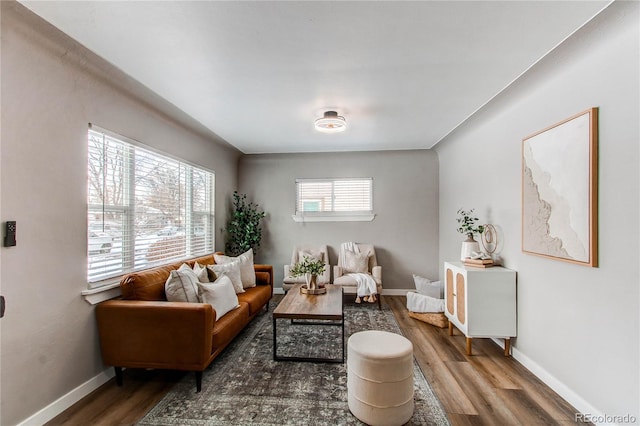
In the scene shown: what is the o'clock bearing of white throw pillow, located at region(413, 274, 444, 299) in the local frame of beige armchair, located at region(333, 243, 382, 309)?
The white throw pillow is roughly at 9 o'clock from the beige armchair.

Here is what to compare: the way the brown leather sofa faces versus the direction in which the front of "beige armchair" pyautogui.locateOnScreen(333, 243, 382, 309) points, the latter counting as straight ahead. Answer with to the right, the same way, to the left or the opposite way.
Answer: to the left

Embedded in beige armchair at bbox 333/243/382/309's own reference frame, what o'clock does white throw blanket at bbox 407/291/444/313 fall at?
The white throw blanket is roughly at 10 o'clock from the beige armchair.

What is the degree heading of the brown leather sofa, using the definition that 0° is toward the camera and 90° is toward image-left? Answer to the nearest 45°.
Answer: approximately 315°

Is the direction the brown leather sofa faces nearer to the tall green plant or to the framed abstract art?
the framed abstract art

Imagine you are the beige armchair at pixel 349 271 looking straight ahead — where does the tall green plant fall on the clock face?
The tall green plant is roughly at 3 o'clock from the beige armchair.

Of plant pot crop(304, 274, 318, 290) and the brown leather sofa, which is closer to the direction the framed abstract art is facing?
the brown leather sofa

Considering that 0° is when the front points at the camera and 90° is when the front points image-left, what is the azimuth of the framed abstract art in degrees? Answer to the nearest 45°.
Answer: approximately 45°

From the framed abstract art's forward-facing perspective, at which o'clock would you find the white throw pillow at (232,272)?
The white throw pillow is roughly at 1 o'clock from the framed abstract art.

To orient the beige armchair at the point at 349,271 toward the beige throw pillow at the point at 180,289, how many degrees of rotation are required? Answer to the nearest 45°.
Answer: approximately 45° to its right
